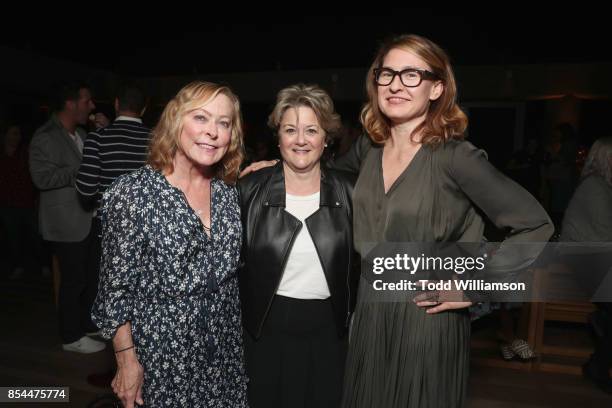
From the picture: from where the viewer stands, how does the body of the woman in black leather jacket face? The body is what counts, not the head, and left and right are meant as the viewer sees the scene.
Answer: facing the viewer

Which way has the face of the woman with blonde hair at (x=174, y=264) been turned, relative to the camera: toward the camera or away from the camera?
toward the camera

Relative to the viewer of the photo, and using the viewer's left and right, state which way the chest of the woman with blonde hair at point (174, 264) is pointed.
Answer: facing the viewer and to the right of the viewer

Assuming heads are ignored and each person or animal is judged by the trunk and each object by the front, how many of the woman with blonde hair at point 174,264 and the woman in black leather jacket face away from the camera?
0
